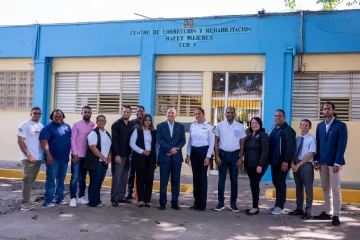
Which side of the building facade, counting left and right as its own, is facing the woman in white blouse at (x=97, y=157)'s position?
front

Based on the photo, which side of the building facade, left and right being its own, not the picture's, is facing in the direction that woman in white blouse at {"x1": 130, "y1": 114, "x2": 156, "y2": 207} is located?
front

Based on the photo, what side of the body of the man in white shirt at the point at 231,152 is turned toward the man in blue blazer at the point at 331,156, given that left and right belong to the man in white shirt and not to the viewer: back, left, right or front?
left

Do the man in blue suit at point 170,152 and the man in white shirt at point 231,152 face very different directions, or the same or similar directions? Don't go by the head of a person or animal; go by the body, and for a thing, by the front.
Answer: same or similar directions

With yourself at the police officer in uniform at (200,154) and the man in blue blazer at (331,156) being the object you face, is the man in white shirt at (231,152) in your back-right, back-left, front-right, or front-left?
front-left

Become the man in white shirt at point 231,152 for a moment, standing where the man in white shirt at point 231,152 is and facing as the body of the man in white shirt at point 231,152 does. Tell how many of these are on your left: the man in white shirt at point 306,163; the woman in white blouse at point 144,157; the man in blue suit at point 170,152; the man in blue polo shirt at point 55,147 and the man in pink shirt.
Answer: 1

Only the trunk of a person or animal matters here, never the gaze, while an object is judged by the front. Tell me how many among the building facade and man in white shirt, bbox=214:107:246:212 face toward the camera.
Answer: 2

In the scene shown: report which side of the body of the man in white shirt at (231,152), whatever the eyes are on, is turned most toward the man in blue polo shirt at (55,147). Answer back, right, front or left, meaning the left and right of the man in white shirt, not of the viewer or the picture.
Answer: right

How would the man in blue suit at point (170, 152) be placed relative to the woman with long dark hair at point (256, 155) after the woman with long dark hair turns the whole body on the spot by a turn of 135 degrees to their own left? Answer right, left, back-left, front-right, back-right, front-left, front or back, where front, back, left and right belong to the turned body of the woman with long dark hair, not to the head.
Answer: back

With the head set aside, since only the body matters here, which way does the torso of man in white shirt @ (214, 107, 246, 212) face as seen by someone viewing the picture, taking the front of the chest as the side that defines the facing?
toward the camera

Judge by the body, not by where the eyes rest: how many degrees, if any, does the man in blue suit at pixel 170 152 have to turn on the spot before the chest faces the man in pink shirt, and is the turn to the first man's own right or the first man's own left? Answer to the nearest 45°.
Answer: approximately 90° to the first man's own right

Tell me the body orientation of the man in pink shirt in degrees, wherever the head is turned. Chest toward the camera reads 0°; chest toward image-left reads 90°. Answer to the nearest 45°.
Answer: approximately 315°

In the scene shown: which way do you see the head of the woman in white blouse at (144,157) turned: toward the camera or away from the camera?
toward the camera

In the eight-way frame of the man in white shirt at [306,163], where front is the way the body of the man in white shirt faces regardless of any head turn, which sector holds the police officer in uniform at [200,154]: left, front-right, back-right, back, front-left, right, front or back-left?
front-right

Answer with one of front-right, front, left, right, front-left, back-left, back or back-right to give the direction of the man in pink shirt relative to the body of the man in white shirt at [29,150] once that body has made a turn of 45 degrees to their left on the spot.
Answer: front

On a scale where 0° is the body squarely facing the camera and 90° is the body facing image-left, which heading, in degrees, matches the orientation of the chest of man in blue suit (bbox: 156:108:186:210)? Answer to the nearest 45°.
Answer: approximately 0°

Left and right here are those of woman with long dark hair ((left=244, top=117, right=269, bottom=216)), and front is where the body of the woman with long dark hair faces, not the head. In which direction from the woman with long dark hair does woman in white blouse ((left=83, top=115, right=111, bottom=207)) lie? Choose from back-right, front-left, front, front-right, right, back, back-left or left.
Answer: front-right

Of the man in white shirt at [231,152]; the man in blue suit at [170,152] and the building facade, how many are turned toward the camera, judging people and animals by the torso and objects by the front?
3
